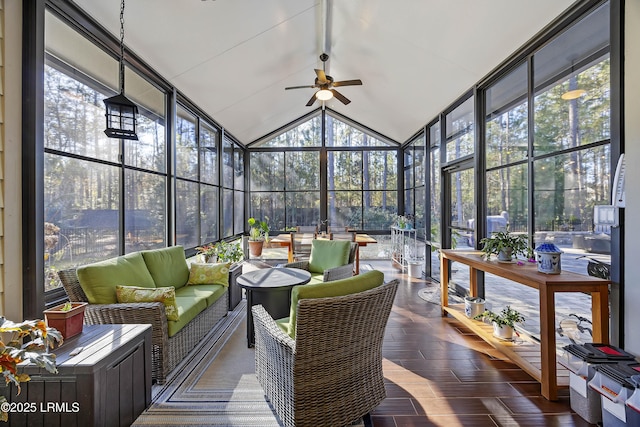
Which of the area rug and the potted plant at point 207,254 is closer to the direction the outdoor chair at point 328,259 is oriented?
the area rug

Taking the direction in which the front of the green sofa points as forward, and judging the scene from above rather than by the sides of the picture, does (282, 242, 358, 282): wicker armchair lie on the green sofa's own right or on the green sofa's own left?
on the green sofa's own left

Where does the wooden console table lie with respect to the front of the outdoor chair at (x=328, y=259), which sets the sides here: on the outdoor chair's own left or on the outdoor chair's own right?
on the outdoor chair's own left

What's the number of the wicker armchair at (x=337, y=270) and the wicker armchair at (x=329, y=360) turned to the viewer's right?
0

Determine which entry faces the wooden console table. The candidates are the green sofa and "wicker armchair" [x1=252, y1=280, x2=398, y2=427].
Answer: the green sofa

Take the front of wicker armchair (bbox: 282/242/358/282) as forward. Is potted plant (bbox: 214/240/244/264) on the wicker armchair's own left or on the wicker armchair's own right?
on the wicker armchair's own right

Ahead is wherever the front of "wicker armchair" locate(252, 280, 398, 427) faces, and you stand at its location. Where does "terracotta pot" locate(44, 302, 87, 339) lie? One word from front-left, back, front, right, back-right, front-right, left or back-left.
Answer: front-left

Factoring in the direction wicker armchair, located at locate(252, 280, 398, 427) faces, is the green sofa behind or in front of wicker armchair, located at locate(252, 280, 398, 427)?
in front

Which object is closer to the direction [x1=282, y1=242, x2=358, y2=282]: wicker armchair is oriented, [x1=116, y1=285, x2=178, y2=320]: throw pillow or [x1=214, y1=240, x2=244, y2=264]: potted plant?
the throw pillow

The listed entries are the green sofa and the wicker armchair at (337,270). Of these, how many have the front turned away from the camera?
0

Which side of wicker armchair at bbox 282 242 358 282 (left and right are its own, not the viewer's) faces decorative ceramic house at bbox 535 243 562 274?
left

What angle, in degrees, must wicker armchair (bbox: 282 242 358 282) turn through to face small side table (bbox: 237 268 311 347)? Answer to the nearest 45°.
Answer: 0° — it already faces it
